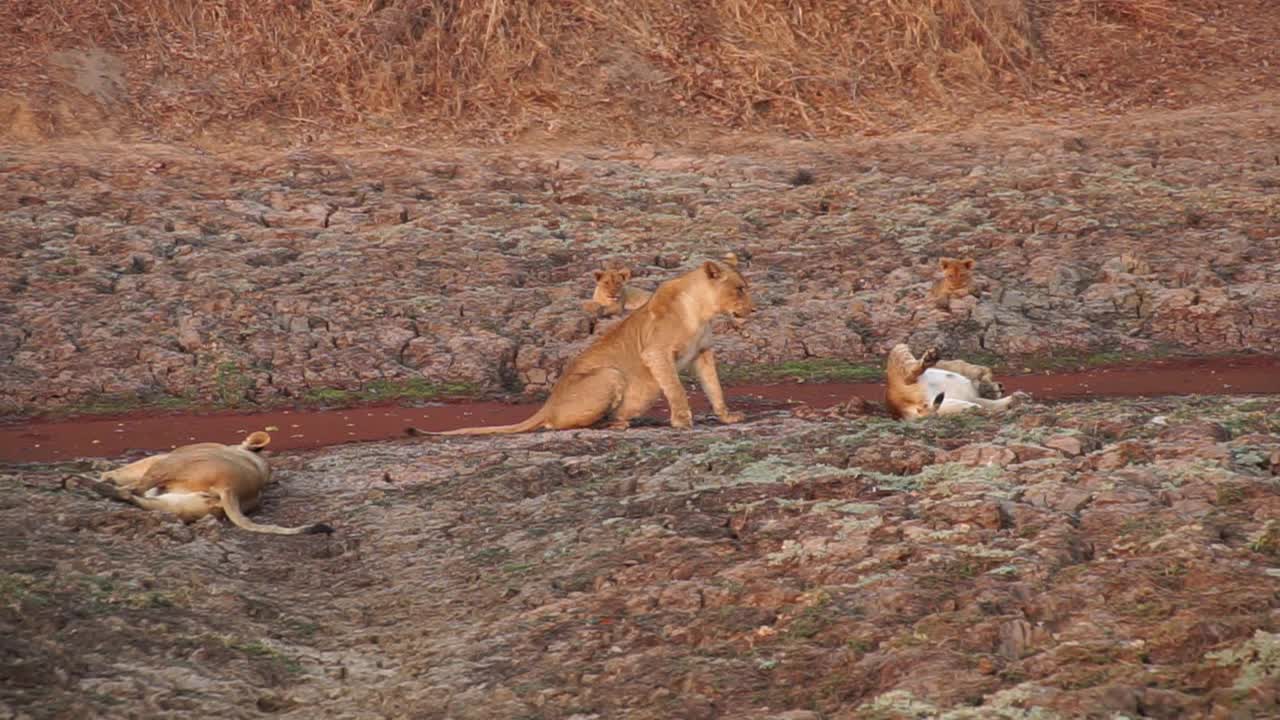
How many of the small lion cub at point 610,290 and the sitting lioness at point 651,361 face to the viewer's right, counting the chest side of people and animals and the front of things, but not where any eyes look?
1

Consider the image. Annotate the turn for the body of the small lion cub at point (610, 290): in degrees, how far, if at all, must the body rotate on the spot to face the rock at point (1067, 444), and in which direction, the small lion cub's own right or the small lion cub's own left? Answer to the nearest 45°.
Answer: approximately 45° to the small lion cub's own left

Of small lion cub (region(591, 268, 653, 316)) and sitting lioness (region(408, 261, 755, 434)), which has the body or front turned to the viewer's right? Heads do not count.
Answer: the sitting lioness

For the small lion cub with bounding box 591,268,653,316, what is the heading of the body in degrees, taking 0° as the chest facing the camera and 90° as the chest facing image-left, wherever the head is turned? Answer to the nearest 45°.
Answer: approximately 45°

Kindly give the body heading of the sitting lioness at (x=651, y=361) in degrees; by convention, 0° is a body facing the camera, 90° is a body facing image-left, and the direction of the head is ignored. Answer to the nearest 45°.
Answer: approximately 270°

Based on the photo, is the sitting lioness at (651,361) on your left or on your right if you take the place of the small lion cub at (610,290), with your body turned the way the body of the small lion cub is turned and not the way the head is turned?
on your left

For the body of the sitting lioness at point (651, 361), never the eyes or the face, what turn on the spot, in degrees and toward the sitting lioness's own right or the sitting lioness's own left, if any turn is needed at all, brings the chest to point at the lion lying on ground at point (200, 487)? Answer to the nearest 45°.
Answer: approximately 135° to the sitting lioness's own right
